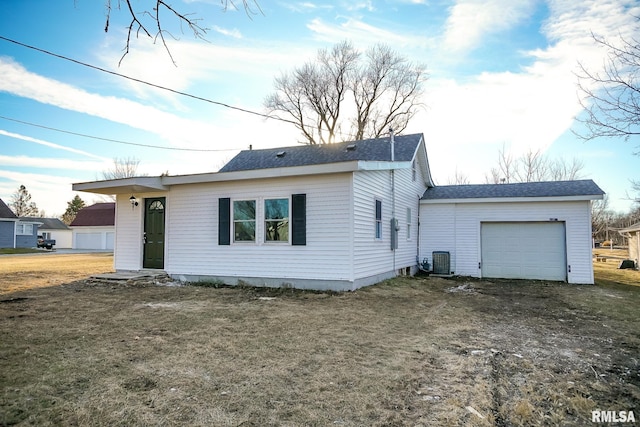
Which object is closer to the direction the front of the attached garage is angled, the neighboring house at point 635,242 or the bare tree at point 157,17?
the bare tree

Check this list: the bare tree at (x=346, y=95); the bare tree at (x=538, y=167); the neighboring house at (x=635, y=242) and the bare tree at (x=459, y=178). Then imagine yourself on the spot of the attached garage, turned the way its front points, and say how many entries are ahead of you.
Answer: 0

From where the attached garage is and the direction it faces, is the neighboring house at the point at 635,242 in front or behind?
behind

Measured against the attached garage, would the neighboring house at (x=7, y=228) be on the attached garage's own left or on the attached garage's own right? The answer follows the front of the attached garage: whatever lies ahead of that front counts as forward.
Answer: on the attached garage's own right

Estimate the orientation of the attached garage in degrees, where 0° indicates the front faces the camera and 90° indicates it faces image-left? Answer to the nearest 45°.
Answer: approximately 0°

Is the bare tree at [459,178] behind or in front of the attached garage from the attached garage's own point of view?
behind

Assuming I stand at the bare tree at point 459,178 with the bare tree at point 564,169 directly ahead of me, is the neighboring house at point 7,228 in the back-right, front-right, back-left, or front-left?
back-right

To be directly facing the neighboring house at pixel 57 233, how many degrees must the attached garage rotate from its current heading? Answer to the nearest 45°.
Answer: approximately 90° to its right

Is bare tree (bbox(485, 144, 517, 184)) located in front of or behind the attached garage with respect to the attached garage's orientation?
behind

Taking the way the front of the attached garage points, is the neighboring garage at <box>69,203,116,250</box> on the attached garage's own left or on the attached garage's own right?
on the attached garage's own right

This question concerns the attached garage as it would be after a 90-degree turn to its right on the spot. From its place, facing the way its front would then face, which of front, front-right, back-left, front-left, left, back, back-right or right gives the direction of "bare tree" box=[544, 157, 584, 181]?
right

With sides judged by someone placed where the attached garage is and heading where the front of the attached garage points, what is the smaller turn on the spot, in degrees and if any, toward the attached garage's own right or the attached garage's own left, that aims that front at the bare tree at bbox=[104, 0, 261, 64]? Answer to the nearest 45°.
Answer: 0° — it already faces it
